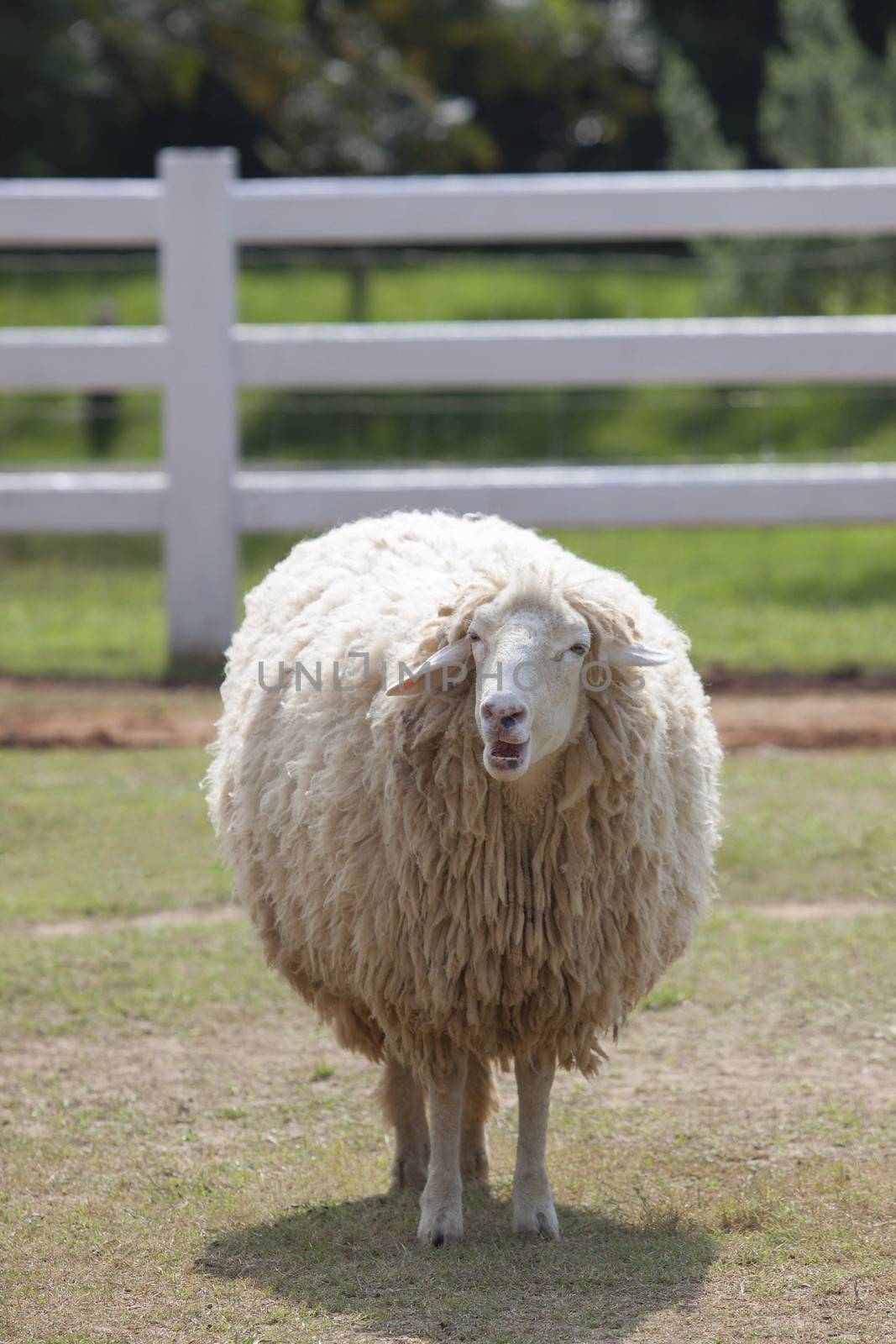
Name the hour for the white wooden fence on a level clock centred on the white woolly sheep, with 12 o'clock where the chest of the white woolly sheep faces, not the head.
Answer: The white wooden fence is roughly at 6 o'clock from the white woolly sheep.

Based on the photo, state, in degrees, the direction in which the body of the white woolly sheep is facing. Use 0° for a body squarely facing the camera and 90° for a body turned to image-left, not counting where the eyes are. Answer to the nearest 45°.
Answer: approximately 0°

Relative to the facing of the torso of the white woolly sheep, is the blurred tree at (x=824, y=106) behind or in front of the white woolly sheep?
behind

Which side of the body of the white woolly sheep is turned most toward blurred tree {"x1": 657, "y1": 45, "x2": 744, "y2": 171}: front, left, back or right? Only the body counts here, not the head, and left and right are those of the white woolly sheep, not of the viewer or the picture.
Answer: back
